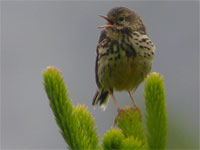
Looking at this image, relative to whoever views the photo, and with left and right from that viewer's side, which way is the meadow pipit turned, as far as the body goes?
facing the viewer

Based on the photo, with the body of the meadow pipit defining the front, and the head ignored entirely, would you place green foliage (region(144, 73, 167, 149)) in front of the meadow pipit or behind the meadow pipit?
in front

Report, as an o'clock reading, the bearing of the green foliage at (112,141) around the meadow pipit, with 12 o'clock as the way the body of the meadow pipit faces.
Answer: The green foliage is roughly at 12 o'clock from the meadow pipit.
